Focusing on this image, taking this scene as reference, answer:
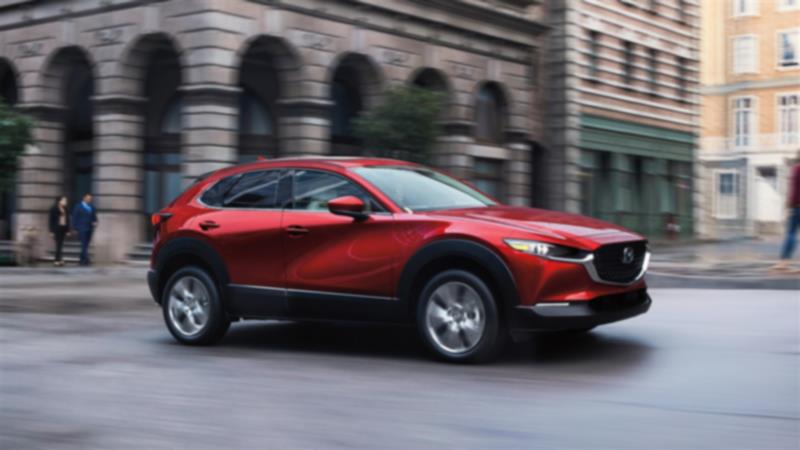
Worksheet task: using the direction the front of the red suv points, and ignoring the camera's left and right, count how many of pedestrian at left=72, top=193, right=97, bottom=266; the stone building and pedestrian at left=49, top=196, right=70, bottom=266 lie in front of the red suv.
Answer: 0

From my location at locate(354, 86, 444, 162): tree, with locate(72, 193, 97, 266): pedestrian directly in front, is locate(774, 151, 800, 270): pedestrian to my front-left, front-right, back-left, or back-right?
back-left

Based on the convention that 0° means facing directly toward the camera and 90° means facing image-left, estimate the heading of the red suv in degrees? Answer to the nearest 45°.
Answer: approximately 315°

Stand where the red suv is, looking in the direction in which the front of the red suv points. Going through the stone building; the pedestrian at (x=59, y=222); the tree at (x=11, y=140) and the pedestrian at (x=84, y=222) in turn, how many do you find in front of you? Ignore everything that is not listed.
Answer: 0

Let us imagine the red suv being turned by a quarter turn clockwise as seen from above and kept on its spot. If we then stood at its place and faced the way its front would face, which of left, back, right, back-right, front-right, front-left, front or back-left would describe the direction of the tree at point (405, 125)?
back-right

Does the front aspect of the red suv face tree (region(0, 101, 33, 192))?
no

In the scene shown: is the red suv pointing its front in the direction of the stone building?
no

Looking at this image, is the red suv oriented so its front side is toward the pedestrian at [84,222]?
no

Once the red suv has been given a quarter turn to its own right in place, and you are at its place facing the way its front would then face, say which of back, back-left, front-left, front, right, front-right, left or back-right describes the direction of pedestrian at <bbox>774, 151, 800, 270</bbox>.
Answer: back
